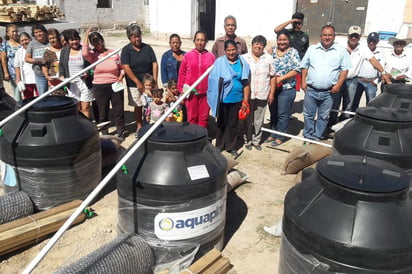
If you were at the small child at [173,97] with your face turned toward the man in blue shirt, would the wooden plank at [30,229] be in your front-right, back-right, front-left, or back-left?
back-right

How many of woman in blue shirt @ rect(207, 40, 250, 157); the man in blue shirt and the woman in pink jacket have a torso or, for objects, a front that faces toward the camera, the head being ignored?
3

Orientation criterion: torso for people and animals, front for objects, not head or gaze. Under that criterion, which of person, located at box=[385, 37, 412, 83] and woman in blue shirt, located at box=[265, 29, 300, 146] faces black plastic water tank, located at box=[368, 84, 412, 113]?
the person

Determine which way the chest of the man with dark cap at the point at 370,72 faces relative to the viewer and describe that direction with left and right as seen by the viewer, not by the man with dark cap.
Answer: facing the viewer and to the left of the viewer

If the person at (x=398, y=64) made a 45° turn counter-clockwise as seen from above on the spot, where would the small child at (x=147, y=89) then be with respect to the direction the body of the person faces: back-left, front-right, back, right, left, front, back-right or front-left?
right

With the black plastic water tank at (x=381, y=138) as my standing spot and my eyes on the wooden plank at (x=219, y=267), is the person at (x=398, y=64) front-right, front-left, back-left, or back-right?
back-right

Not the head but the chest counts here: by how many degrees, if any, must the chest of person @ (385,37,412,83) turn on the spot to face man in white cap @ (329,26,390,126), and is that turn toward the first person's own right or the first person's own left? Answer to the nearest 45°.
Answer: approximately 45° to the first person's own right

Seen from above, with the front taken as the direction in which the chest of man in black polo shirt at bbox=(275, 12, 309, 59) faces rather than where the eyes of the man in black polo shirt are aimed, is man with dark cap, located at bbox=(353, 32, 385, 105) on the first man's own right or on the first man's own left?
on the first man's own left

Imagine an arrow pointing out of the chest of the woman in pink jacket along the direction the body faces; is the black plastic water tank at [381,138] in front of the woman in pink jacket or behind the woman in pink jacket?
in front

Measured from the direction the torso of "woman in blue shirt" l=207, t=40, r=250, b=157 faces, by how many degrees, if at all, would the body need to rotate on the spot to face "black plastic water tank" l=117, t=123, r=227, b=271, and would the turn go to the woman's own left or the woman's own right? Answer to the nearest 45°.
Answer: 0° — they already face it

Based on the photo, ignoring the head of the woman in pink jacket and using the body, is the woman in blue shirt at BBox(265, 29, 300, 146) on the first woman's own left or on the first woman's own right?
on the first woman's own left

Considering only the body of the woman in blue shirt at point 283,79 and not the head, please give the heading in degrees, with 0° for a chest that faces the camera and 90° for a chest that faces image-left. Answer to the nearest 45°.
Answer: approximately 45°

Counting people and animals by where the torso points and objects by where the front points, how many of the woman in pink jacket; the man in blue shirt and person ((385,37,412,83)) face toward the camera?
3
